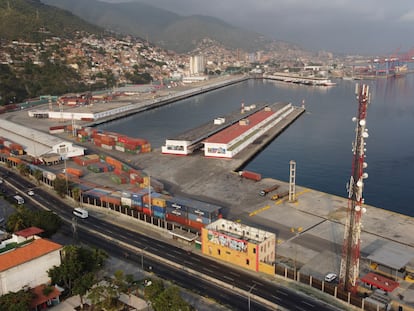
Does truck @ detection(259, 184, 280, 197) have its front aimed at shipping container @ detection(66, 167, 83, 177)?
no

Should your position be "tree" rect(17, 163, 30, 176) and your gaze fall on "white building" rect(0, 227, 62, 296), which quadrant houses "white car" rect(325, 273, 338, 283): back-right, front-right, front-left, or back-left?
front-left

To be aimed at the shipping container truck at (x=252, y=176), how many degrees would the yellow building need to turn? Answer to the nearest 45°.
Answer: approximately 135° to its right

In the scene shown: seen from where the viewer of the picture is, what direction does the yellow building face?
facing the viewer and to the left of the viewer

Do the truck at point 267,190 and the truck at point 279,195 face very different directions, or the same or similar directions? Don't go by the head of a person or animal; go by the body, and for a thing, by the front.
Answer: same or similar directions

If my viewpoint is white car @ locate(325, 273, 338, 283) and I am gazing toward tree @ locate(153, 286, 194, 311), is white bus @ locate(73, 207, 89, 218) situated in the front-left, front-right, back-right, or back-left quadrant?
front-right

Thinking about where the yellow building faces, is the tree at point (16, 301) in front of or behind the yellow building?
in front

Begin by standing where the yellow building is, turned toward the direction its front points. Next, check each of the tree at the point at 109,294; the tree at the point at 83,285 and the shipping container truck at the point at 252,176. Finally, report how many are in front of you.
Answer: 2

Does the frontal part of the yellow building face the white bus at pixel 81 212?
no

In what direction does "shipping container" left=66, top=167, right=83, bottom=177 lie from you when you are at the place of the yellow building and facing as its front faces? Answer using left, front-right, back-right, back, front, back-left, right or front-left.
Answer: right

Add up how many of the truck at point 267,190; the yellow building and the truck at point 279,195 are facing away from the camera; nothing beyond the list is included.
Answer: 0
